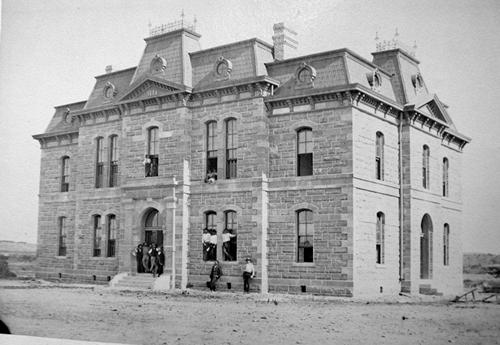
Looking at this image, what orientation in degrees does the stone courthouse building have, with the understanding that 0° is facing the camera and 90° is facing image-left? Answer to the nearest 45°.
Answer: approximately 45°
